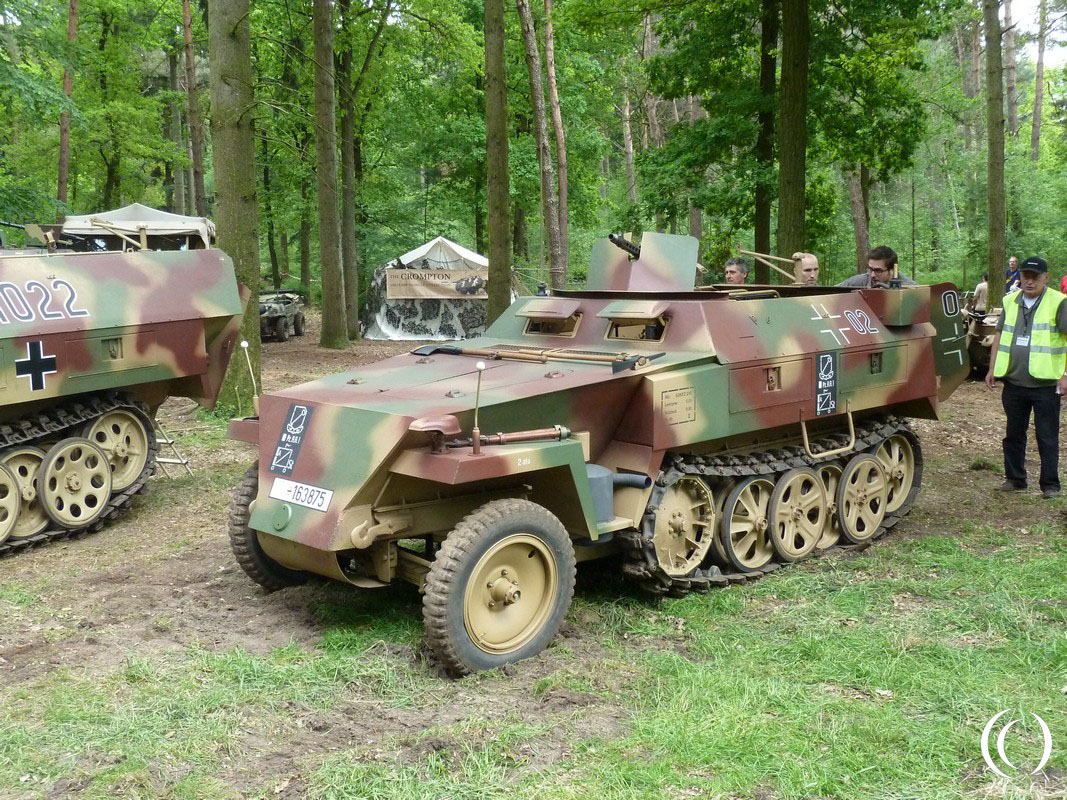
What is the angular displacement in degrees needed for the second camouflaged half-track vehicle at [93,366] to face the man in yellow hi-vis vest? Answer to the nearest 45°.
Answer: approximately 135° to its left

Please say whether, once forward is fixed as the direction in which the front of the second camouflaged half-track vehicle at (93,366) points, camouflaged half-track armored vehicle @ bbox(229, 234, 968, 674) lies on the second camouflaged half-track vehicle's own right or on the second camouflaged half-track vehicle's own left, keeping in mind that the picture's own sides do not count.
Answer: on the second camouflaged half-track vehicle's own left

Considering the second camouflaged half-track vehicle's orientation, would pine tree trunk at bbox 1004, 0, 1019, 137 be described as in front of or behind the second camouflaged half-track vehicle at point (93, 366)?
behind

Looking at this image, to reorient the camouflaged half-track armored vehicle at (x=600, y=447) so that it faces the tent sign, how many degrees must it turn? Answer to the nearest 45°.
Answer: approximately 135° to its right

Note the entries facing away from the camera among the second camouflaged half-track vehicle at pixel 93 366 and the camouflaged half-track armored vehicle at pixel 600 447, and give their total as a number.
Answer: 0

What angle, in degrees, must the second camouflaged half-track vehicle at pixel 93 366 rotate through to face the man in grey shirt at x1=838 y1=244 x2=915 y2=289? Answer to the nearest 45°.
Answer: approximately 135° to its left

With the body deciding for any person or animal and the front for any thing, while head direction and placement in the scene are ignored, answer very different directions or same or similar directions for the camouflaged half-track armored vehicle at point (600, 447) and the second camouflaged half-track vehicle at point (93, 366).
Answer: same or similar directions

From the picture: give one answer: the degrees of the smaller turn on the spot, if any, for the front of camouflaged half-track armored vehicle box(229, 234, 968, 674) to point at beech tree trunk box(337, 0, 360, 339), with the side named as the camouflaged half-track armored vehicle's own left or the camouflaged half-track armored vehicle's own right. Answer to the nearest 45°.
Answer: approximately 135° to the camouflaged half-track armored vehicle's own right

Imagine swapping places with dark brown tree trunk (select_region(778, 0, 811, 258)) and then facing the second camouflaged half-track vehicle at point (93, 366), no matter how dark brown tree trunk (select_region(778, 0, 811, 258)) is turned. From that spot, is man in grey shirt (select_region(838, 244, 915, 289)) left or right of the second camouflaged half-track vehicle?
left

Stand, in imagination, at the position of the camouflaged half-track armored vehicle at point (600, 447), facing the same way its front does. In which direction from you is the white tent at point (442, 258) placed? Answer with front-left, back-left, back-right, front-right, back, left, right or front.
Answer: back-right

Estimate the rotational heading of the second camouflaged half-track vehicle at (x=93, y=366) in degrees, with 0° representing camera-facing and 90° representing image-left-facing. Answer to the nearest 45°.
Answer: approximately 45°
